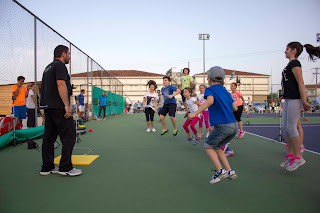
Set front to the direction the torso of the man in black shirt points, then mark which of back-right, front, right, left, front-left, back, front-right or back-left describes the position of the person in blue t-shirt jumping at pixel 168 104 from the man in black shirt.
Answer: front

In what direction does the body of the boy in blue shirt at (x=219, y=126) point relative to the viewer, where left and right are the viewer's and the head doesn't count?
facing away from the viewer and to the left of the viewer

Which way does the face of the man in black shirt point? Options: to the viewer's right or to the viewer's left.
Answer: to the viewer's right

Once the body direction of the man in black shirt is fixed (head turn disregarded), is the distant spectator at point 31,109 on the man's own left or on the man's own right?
on the man's own left

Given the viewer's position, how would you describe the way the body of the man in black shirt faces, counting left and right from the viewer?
facing away from the viewer and to the right of the viewer

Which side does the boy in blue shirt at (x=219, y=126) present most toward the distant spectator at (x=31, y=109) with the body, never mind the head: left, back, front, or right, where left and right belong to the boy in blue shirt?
front

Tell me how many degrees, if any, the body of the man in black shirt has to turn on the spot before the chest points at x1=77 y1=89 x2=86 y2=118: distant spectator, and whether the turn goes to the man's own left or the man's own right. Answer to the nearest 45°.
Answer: approximately 45° to the man's own left

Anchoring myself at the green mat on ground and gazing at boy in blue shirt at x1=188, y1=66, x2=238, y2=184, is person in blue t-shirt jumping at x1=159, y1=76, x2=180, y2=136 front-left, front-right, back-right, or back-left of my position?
front-left
